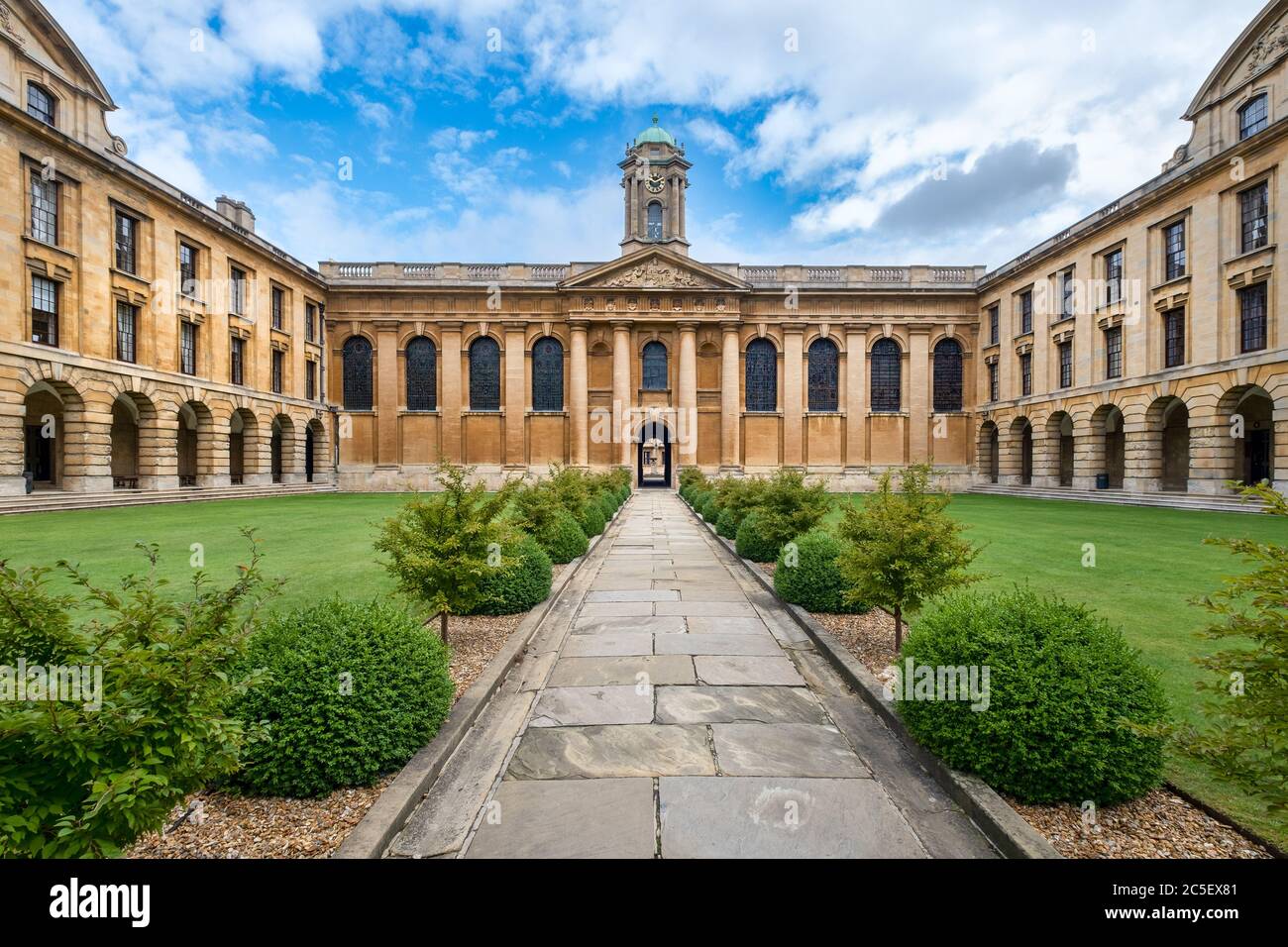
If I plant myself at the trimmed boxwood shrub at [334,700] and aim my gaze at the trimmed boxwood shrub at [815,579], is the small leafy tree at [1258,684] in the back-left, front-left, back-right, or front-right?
front-right

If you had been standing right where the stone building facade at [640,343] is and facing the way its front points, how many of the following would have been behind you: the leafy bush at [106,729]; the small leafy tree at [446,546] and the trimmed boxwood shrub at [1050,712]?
0

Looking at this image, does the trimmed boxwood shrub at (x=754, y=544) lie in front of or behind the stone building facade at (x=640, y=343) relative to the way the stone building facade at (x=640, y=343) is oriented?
in front

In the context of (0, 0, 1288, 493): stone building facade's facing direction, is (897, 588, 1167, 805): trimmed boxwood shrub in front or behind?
in front

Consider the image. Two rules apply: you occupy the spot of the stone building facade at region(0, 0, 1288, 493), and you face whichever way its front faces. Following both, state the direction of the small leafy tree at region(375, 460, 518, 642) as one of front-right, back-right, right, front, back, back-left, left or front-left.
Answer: front

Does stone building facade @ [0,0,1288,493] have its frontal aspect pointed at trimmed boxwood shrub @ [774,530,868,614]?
yes

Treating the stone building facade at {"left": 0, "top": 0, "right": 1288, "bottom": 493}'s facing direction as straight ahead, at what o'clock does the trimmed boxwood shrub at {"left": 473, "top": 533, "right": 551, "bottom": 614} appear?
The trimmed boxwood shrub is roughly at 12 o'clock from the stone building facade.

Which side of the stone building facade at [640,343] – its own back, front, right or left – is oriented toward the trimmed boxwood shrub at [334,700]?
front

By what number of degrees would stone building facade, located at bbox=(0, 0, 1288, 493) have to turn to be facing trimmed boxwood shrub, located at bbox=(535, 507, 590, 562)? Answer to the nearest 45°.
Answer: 0° — it already faces it

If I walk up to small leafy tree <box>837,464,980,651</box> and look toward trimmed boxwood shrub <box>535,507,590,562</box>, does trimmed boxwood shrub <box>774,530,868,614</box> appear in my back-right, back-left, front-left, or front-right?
front-right

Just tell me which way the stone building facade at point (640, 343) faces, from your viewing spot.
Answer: facing the viewer

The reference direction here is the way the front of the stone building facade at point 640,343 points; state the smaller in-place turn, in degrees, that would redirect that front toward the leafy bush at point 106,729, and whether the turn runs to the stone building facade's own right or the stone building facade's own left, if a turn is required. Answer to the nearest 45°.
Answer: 0° — it already faces it

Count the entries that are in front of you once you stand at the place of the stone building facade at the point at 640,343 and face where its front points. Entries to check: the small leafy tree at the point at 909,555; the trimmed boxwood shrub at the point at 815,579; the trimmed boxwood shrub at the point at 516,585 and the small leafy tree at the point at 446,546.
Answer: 4

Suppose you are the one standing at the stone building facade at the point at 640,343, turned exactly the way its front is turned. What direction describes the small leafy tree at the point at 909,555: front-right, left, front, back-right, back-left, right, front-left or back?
front

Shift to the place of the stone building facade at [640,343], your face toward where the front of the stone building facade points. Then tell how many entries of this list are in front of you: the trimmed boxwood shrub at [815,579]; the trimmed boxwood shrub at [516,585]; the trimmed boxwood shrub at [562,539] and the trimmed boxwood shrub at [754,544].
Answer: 4
